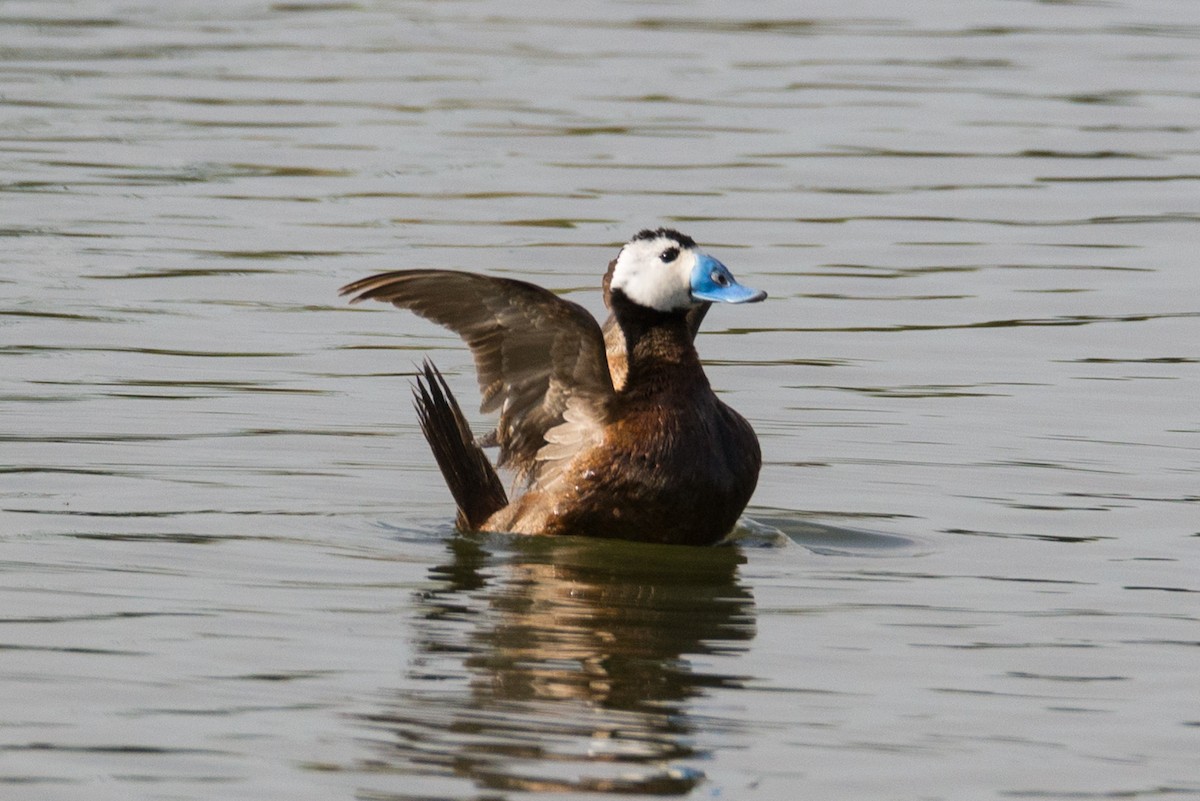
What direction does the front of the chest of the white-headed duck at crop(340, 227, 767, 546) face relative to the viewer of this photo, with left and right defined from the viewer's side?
facing to the right of the viewer
